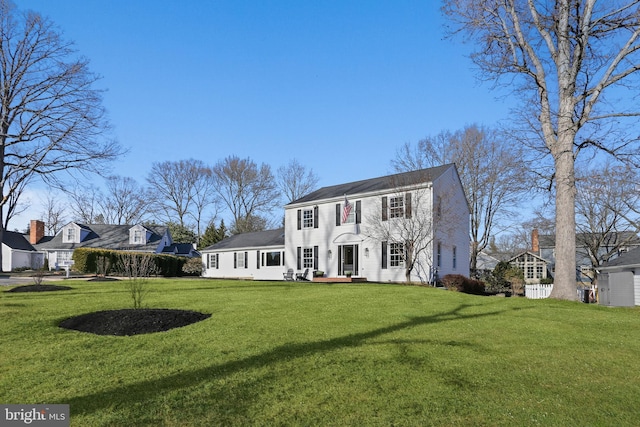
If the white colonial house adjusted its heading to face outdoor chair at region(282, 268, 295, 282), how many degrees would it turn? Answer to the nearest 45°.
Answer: approximately 90° to its right

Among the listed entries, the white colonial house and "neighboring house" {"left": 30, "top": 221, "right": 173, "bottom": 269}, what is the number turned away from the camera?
0

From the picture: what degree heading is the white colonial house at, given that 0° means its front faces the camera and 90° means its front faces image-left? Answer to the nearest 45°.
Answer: approximately 45°

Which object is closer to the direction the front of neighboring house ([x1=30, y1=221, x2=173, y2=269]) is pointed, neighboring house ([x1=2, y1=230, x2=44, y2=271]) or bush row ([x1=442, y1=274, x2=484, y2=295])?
the bush row

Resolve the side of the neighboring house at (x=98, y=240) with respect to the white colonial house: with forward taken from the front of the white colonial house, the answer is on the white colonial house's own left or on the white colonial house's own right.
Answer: on the white colonial house's own right

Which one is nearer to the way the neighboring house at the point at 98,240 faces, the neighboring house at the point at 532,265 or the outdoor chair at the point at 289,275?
the outdoor chair

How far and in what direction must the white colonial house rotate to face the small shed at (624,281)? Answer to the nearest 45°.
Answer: approximately 135° to its left

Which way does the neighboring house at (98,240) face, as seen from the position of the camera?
facing the viewer

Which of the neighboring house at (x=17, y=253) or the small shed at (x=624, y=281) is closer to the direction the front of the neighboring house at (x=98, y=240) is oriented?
the small shed
